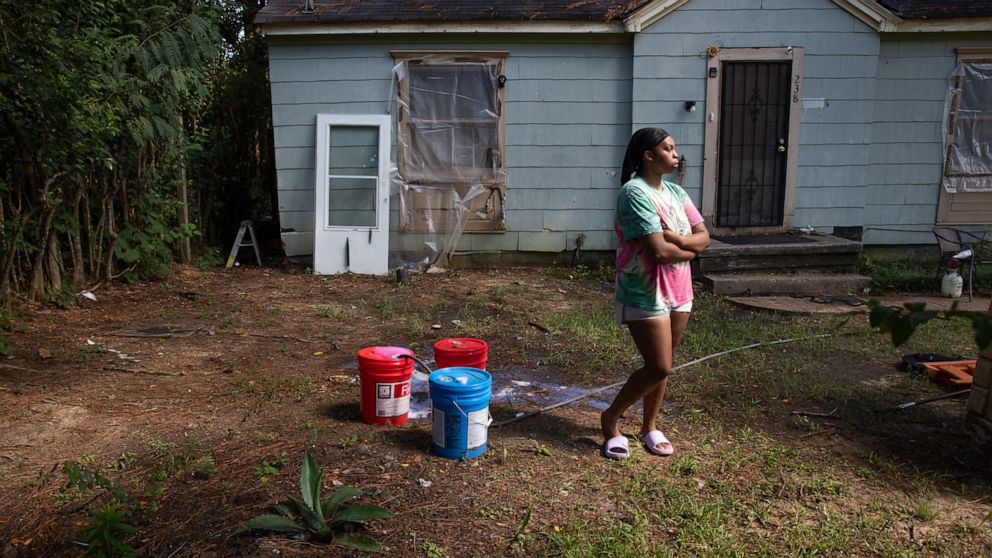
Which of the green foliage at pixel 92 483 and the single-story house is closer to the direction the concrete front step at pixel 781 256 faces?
the green foliage

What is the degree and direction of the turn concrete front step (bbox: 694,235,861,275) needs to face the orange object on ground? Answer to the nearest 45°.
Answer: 0° — it already faces it

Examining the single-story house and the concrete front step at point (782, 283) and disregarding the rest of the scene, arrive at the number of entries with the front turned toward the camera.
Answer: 2

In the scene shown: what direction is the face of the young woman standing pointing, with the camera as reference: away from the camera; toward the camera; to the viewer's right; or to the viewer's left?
to the viewer's right

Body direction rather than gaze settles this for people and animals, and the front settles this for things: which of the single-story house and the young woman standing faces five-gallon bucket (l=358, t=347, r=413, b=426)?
the single-story house
